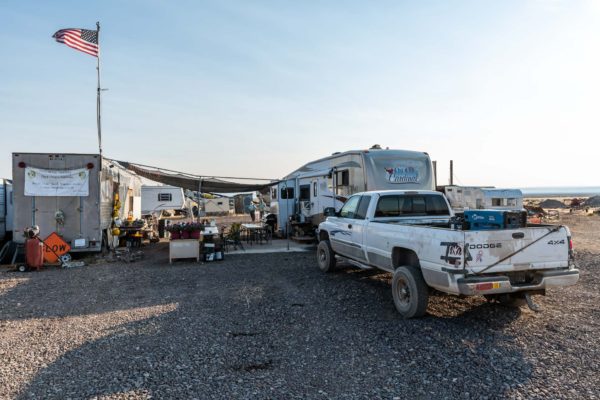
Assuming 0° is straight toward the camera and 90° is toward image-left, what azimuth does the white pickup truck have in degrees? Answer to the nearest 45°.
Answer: approximately 135°

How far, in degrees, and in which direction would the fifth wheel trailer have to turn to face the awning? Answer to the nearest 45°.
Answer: approximately 135° to its right

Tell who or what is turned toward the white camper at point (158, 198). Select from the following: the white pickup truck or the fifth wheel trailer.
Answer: the white pickup truck

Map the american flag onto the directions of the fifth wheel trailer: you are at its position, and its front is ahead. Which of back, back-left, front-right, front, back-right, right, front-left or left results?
back-right

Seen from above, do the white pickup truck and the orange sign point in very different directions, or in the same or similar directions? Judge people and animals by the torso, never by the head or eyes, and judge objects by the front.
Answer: very different directions

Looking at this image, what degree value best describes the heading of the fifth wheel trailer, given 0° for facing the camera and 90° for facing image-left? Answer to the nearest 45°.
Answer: approximately 315°

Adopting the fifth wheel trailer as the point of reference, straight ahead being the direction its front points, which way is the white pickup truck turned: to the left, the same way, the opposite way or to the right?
the opposite way

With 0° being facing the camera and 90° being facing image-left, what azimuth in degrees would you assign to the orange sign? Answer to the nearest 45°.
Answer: approximately 0°

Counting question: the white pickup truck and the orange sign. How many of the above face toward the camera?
1
